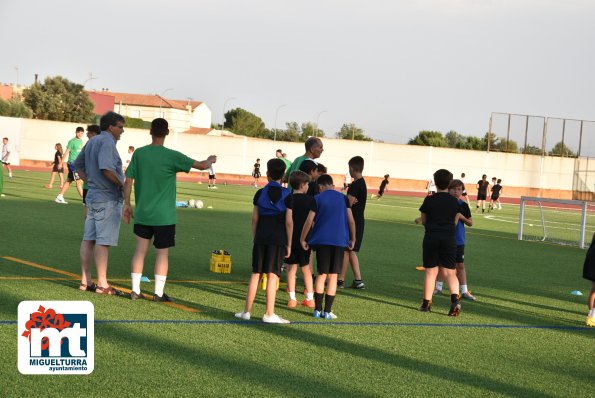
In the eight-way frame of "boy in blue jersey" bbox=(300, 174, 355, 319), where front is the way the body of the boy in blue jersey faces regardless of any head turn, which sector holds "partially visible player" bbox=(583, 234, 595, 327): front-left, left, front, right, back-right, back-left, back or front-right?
right

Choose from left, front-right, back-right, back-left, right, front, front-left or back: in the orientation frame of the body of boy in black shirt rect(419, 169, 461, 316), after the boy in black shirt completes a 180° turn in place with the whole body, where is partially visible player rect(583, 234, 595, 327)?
left

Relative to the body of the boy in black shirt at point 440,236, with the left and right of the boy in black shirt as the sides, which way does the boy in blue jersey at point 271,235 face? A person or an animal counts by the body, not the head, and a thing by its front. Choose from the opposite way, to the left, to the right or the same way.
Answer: the same way

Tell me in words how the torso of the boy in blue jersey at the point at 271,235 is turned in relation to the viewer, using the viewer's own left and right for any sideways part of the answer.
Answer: facing away from the viewer

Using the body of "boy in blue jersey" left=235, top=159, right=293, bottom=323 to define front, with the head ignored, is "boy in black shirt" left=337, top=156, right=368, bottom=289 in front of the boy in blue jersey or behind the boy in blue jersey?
in front

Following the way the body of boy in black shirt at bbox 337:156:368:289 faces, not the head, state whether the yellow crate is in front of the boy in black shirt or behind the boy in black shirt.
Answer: in front

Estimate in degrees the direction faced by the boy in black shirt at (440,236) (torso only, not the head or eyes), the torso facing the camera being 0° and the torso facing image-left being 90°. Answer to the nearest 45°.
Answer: approximately 180°

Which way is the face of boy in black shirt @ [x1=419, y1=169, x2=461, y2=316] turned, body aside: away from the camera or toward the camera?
away from the camera

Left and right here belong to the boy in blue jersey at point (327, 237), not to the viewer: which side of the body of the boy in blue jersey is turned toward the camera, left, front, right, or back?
back

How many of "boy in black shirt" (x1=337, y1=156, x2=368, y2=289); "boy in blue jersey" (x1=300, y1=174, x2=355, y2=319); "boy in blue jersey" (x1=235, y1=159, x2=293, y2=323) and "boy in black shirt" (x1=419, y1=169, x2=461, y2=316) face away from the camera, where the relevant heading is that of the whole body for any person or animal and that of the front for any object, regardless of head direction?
3

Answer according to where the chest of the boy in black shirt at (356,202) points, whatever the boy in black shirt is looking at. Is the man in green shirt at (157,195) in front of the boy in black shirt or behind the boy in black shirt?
in front

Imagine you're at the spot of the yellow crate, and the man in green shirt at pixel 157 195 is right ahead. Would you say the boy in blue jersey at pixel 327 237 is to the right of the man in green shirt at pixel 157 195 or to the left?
left
